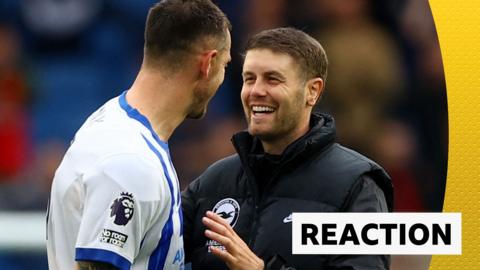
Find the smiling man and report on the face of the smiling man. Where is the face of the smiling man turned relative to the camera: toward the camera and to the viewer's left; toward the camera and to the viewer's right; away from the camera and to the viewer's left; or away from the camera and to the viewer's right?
toward the camera and to the viewer's left

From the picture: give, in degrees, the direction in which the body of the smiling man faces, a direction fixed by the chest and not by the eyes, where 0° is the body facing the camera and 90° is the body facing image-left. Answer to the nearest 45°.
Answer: approximately 45°
